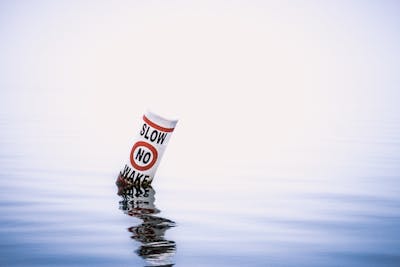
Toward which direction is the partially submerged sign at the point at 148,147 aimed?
toward the camera
